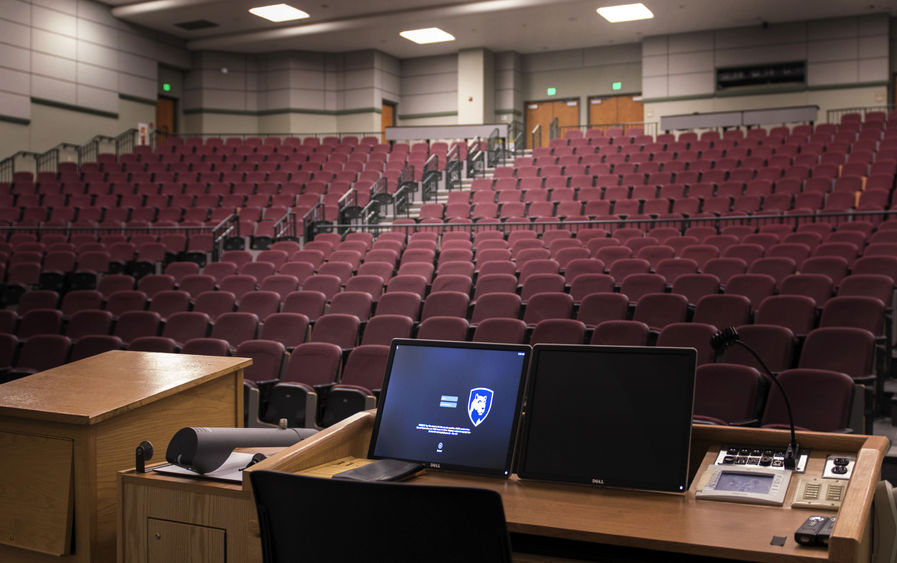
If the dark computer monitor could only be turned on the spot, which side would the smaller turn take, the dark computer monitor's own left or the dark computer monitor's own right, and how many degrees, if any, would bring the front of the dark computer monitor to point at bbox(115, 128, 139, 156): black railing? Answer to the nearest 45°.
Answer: approximately 135° to the dark computer monitor's own right

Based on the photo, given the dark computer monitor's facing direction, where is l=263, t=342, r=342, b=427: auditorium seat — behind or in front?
behind

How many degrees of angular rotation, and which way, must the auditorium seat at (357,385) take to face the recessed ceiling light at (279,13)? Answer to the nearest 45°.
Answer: approximately 135° to its right

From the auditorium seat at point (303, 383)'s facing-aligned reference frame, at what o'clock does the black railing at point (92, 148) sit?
The black railing is roughly at 4 o'clock from the auditorium seat.

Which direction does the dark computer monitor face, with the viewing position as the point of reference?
facing the viewer

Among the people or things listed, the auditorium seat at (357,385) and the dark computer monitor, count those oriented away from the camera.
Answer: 0

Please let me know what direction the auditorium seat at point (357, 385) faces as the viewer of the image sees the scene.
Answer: facing the viewer and to the left of the viewer

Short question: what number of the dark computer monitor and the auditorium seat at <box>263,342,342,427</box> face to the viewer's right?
0

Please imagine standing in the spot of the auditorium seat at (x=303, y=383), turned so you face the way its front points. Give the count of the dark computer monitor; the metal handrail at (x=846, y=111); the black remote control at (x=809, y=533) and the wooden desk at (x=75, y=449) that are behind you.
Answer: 1

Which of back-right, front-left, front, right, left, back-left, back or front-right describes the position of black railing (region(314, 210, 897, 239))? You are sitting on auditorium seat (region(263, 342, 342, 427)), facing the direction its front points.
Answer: back

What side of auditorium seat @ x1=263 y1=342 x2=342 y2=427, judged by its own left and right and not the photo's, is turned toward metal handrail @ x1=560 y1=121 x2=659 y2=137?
back

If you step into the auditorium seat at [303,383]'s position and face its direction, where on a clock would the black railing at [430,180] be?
The black railing is roughly at 5 o'clock from the auditorium seat.

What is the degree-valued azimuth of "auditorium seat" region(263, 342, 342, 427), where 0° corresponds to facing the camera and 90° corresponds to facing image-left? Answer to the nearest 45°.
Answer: approximately 45°

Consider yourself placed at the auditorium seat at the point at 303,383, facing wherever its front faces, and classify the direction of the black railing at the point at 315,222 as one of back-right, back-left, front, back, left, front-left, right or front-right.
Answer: back-right

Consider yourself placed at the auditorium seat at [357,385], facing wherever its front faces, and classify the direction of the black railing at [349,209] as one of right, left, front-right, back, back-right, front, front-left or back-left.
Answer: back-right

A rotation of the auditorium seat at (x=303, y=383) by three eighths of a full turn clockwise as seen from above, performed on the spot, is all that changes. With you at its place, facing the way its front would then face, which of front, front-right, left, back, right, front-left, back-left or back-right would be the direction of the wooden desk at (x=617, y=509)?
back

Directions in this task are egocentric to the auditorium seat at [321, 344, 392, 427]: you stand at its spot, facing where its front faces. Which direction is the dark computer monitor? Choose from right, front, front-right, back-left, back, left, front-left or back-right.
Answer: front-left
